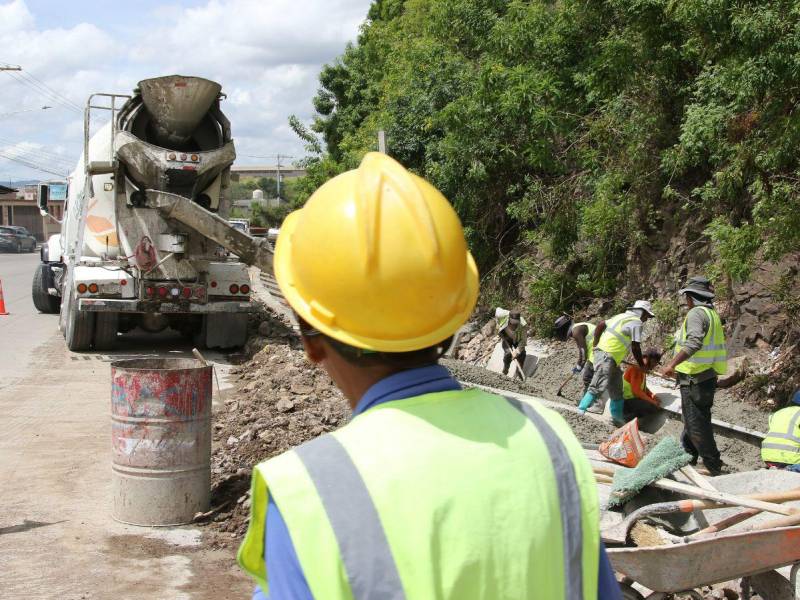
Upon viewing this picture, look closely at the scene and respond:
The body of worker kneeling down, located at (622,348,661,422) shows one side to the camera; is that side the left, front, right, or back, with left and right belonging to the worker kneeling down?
right

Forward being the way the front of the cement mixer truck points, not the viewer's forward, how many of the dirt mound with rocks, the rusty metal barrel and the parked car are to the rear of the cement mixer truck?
2

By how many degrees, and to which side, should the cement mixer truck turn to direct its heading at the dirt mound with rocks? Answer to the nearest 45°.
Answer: approximately 180°

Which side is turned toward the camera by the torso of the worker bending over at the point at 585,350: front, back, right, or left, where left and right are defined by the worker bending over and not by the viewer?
left

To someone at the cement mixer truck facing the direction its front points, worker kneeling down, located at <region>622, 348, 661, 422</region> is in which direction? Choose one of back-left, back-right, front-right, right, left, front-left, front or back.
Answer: back-right

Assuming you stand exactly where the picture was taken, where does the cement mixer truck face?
facing away from the viewer

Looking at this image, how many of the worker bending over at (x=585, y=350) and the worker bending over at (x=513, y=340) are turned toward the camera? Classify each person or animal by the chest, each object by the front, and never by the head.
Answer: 1

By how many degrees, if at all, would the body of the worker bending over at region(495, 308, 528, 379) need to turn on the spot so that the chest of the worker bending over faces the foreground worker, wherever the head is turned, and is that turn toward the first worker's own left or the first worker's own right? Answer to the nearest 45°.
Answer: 0° — they already face them

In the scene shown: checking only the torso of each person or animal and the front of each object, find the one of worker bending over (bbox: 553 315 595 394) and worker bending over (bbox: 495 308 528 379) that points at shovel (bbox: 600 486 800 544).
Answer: worker bending over (bbox: 495 308 528 379)

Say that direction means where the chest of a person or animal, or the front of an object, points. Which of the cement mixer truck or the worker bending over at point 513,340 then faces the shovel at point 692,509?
the worker bending over

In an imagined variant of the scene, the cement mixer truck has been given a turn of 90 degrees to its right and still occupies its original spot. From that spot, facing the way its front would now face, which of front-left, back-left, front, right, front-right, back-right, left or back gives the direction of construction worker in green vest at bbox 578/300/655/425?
front-right

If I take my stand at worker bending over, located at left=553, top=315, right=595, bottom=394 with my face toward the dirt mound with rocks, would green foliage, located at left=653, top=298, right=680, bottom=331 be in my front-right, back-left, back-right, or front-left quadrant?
back-left

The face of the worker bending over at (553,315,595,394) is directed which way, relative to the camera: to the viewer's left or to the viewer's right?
to the viewer's left
